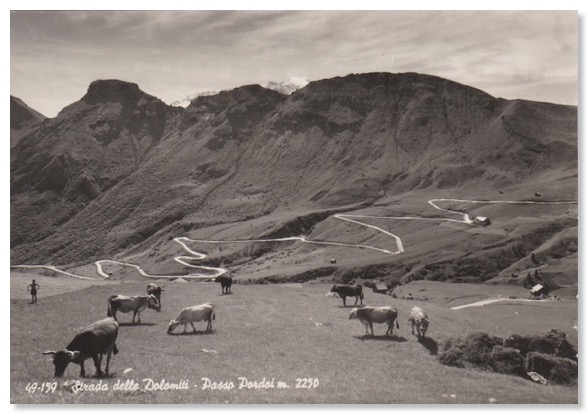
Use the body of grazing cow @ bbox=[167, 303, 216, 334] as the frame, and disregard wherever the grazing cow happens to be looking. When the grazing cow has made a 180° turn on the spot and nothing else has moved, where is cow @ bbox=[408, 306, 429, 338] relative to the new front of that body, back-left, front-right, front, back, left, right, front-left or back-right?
front

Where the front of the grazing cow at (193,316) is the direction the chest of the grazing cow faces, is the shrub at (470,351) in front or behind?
behind

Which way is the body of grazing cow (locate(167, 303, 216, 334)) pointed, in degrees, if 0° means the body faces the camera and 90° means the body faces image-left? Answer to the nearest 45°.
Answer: approximately 90°
